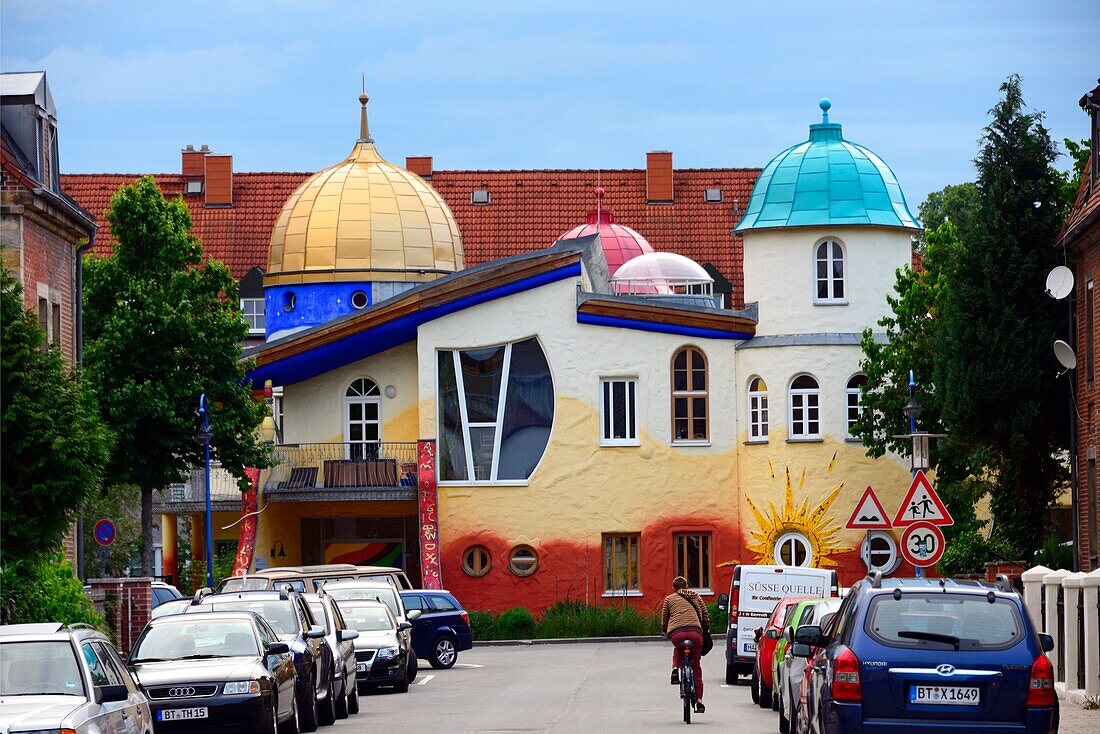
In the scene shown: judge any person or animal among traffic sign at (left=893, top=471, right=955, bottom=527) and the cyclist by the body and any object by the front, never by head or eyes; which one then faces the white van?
the cyclist

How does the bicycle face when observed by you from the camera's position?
facing away from the viewer

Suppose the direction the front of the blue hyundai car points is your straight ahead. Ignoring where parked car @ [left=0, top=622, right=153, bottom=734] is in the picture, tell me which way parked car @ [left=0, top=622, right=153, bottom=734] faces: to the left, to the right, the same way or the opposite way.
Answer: the opposite way

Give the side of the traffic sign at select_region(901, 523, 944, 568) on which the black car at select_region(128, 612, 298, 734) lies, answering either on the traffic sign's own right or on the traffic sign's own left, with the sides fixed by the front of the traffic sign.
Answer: on the traffic sign's own right

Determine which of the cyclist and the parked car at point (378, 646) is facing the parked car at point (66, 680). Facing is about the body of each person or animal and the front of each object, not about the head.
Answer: the parked car at point (378, 646)

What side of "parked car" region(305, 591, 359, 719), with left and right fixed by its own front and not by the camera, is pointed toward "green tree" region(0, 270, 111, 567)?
right

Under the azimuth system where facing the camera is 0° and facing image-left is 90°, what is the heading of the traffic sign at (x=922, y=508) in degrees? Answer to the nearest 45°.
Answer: approximately 0°

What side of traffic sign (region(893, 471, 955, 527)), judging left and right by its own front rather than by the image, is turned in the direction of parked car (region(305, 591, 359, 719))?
right

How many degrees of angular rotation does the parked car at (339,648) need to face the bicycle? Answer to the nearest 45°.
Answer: approximately 45° to its left
